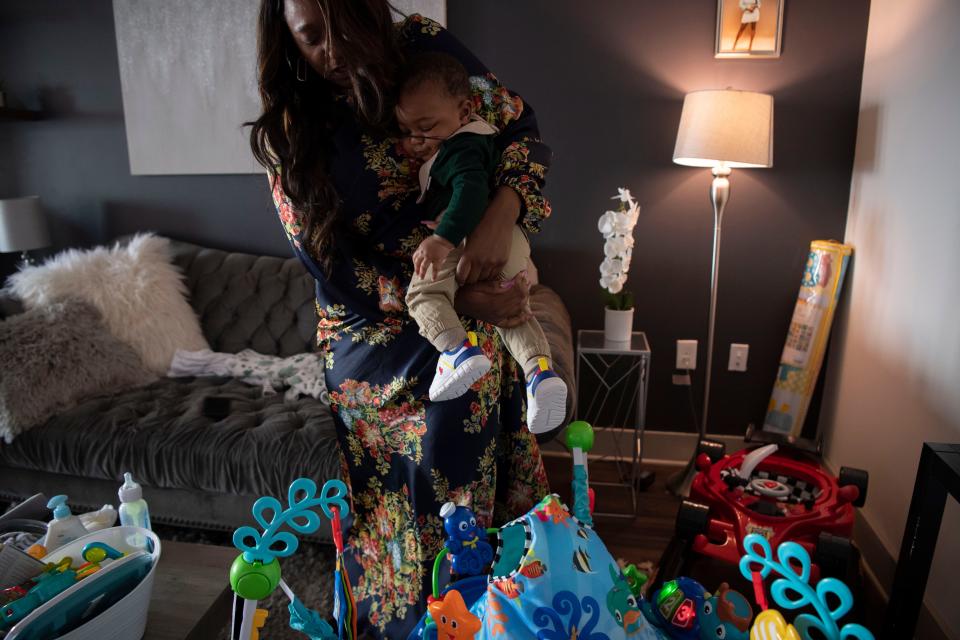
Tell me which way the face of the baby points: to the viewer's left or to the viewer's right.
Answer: to the viewer's left

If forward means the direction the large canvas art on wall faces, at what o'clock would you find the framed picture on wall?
The framed picture on wall is roughly at 10 o'clock from the large canvas art on wall.

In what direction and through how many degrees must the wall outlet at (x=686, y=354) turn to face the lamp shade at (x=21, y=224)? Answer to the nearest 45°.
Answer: approximately 90° to its right

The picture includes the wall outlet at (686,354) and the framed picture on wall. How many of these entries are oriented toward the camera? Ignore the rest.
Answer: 2

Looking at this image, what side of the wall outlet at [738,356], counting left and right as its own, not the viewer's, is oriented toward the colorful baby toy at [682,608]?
front

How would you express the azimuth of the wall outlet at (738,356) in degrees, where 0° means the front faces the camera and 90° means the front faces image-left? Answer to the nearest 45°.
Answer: approximately 0°

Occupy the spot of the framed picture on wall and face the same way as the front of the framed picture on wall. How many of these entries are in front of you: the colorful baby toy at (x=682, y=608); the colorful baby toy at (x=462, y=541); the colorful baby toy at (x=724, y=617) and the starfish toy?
4

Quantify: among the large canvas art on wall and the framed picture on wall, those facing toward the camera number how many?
2

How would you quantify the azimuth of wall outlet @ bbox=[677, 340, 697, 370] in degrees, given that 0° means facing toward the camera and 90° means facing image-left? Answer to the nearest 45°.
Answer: approximately 0°

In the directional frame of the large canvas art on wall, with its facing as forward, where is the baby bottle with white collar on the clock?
The baby bottle with white collar is roughly at 12 o'clock from the large canvas art on wall.

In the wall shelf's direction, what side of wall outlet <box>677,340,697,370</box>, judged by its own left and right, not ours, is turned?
right

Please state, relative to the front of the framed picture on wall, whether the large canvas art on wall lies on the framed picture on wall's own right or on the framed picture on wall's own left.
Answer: on the framed picture on wall's own right

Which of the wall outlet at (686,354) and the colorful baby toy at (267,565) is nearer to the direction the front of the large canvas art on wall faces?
the colorful baby toy
